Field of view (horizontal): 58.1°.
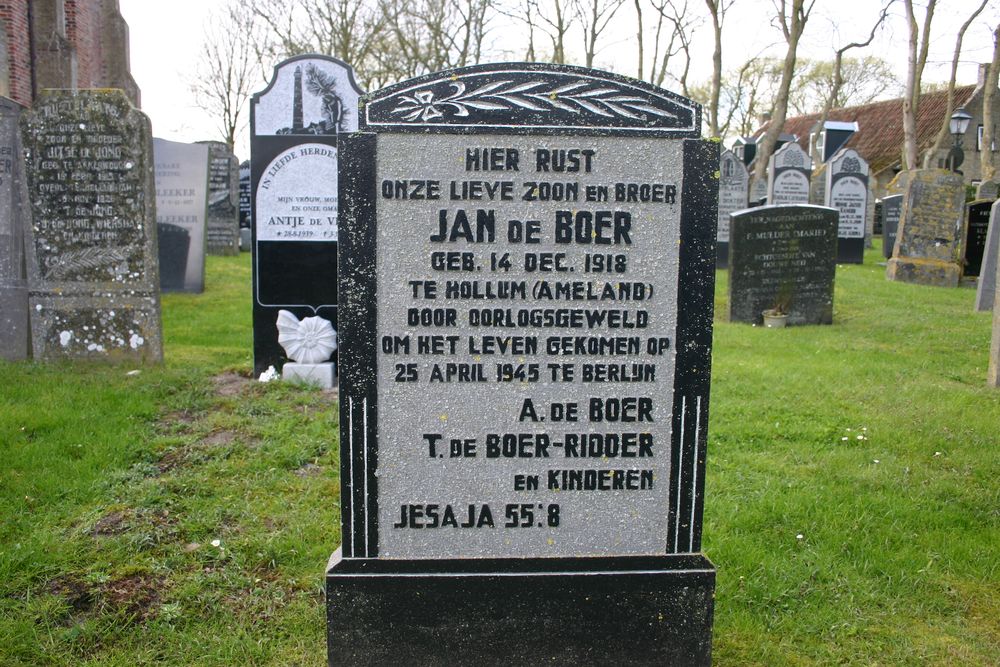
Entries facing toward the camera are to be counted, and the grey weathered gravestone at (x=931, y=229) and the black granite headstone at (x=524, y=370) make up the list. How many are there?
2

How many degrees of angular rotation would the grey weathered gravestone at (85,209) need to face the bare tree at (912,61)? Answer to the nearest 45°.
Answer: approximately 135° to its left

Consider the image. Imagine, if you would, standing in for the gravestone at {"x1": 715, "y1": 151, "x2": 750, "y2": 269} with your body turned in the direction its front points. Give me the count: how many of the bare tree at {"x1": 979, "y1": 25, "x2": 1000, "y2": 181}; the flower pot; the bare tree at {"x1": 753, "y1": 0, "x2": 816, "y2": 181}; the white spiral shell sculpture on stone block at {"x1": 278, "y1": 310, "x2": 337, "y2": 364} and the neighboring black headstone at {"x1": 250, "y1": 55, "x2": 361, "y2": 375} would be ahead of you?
3

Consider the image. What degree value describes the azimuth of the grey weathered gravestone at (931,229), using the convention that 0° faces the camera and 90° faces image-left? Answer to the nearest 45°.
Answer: approximately 0°

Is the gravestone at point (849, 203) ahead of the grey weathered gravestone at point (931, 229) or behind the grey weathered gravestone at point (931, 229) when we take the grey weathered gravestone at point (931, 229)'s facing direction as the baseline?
behind

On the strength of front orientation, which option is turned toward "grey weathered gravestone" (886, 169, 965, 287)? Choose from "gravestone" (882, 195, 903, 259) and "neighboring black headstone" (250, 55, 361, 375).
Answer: the gravestone

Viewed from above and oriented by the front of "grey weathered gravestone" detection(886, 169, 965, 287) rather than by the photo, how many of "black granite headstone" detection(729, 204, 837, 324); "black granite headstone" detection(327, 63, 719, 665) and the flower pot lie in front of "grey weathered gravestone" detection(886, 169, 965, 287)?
3
